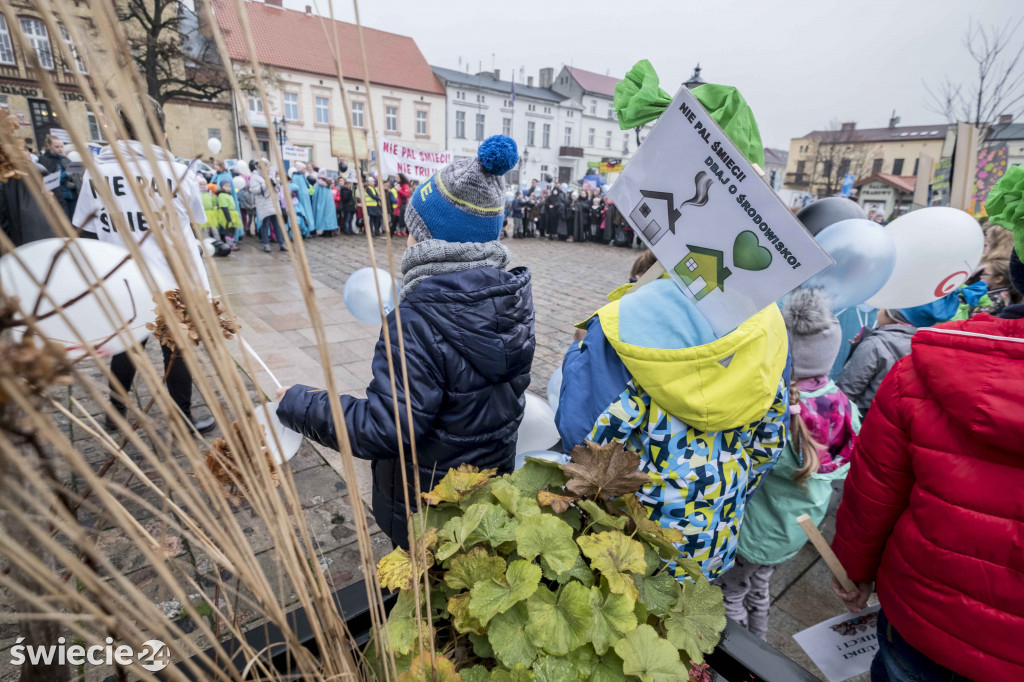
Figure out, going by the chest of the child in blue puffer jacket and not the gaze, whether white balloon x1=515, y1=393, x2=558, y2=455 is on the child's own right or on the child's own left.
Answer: on the child's own right

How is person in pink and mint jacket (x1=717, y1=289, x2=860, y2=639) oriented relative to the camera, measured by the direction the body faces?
away from the camera

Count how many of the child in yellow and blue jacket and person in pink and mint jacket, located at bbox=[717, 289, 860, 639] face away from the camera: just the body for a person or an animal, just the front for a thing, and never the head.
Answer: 2

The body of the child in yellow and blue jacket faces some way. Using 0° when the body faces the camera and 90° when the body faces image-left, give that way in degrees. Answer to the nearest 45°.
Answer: approximately 180°

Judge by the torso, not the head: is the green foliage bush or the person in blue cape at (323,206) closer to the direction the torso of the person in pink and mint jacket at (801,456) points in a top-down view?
the person in blue cape

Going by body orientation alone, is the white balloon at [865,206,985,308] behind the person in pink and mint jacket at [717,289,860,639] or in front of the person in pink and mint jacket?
in front

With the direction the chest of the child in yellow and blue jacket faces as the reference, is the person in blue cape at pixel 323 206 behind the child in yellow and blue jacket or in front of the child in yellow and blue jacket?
in front

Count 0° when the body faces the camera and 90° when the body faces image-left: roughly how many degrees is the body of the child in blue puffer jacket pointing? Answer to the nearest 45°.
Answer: approximately 135°

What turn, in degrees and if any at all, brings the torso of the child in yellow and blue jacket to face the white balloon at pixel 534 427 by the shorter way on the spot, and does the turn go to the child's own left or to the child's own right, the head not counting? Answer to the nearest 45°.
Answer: approximately 45° to the child's own left

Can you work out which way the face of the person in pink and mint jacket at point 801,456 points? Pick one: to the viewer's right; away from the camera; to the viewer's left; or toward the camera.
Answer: away from the camera
